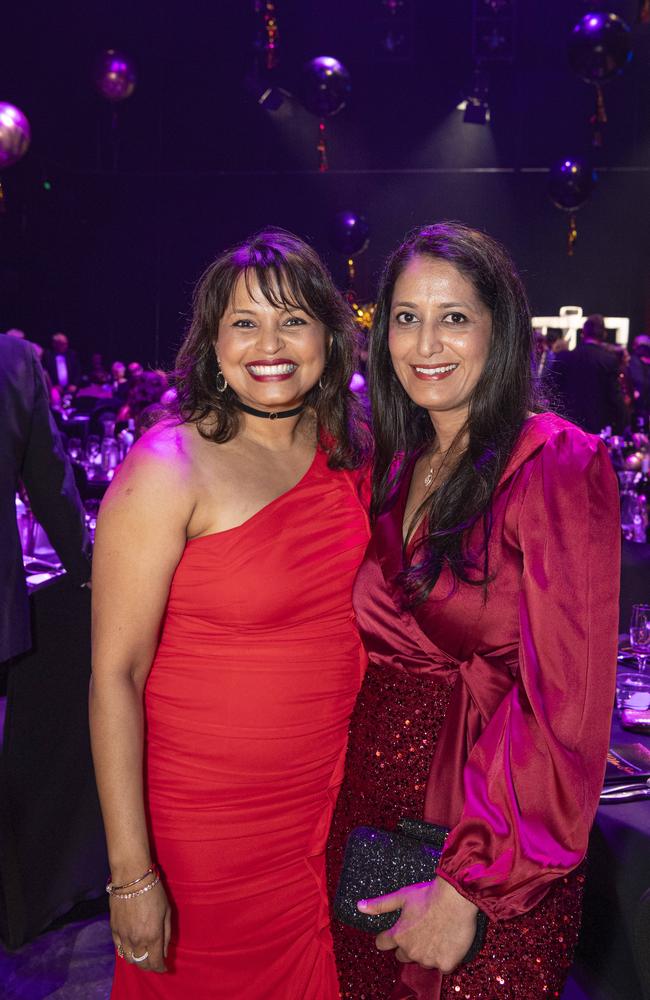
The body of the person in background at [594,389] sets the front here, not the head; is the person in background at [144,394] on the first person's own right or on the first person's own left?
on the first person's own left

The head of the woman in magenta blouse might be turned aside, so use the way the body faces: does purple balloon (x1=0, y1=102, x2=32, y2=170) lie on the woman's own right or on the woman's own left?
on the woman's own right

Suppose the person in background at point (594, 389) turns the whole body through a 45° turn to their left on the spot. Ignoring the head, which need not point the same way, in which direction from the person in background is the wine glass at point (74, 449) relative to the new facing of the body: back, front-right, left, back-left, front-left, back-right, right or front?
left

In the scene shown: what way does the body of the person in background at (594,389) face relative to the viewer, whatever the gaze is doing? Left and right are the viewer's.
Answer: facing away from the viewer

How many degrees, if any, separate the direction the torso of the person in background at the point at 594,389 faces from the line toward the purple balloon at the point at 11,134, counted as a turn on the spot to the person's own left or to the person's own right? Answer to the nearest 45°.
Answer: approximately 90° to the person's own left

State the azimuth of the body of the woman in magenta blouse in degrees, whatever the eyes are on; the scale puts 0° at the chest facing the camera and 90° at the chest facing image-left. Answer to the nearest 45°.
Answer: approximately 45°

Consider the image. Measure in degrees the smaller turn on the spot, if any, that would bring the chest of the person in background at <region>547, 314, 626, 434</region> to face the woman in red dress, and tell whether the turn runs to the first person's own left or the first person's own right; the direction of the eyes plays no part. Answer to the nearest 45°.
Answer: approximately 180°

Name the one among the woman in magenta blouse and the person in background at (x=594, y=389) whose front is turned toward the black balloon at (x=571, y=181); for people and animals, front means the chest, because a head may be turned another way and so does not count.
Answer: the person in background

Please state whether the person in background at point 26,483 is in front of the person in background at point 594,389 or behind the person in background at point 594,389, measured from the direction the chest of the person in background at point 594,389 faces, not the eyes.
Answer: behind

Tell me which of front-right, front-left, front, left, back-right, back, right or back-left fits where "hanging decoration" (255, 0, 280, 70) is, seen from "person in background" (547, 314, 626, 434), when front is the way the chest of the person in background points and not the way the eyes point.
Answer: front-left

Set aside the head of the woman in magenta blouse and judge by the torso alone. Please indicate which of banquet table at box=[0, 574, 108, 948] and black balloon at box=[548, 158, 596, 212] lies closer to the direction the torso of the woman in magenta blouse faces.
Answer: the banquet table

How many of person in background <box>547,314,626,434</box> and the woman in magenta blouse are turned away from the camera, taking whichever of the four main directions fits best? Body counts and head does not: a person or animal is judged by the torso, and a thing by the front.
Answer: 1

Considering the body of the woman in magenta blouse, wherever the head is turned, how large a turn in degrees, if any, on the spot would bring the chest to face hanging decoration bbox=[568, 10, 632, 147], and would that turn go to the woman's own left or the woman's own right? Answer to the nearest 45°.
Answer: approximately 135° to the woman's own right
